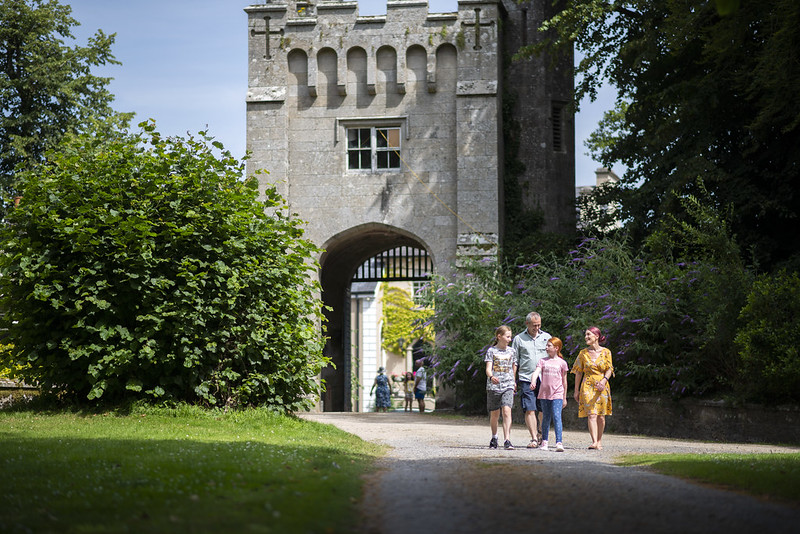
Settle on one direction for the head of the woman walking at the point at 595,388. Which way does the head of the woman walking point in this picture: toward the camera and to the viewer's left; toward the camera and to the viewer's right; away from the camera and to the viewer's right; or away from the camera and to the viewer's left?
toward the camera and to the viewer's left

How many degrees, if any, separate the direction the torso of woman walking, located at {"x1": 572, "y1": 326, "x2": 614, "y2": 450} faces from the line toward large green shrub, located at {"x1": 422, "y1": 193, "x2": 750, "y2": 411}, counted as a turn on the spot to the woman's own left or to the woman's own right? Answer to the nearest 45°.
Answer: approximately 180°

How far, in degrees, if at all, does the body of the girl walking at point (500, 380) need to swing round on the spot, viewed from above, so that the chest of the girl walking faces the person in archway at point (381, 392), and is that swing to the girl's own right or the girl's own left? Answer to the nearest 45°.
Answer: approximately 180°

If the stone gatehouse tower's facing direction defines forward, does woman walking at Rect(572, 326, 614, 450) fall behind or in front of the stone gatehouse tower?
in front

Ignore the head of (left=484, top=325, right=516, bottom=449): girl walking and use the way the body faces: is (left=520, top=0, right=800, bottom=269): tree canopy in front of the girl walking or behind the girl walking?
behind

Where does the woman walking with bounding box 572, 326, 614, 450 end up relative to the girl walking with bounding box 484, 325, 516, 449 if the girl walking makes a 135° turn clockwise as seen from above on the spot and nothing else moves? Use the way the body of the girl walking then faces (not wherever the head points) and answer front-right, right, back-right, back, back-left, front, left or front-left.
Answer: back-right

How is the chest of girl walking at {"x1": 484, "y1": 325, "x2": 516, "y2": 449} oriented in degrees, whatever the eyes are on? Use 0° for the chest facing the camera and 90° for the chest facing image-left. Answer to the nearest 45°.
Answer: approximately 0°

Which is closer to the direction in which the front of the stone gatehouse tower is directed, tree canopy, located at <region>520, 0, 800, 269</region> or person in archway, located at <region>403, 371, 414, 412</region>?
the tree canopy

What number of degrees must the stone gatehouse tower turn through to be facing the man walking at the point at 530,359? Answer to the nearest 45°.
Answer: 0° — it already faces them

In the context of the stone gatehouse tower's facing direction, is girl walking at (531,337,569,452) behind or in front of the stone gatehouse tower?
in front

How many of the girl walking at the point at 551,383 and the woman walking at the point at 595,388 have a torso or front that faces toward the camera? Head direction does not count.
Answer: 2

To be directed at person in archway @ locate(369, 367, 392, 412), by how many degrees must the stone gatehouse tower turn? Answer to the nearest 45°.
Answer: approximately 180°
